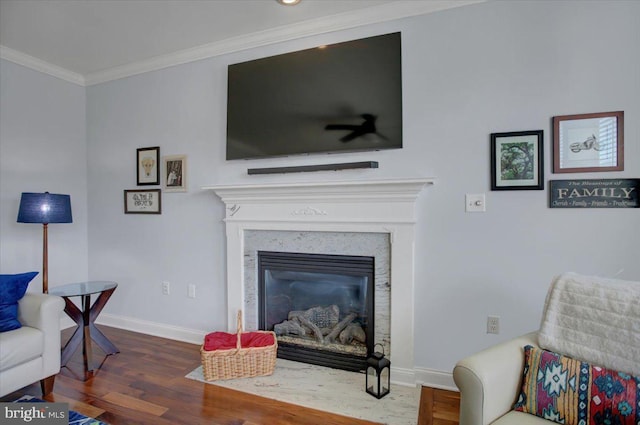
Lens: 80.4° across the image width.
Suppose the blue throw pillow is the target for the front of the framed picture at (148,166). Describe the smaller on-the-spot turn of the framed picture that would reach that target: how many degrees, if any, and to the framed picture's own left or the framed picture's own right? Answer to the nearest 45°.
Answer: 0° — it already faces it

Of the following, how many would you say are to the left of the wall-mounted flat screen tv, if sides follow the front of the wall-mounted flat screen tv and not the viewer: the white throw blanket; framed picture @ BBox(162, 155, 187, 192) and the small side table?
1

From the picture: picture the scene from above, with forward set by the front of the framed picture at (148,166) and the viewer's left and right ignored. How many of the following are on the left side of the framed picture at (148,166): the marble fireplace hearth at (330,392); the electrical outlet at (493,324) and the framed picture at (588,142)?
3

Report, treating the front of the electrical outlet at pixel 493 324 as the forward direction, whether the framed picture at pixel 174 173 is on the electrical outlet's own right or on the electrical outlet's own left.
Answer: on the electrical outlet's own right

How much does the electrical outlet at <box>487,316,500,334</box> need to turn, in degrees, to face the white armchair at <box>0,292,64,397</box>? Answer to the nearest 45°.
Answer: approximately 45° to its right

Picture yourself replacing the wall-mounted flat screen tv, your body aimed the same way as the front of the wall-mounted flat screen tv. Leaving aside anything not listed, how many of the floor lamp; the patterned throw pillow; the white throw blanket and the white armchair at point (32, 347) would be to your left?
2

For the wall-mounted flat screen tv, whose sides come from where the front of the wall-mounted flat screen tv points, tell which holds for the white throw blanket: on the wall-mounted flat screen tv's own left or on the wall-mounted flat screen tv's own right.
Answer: on the wall-mounted flat screen tv's own left

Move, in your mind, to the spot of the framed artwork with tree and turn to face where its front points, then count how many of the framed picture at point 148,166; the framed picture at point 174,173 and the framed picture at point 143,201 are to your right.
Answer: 3

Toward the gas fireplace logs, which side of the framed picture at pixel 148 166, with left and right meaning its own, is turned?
left

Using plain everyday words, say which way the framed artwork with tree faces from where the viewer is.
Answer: facing the viewer
